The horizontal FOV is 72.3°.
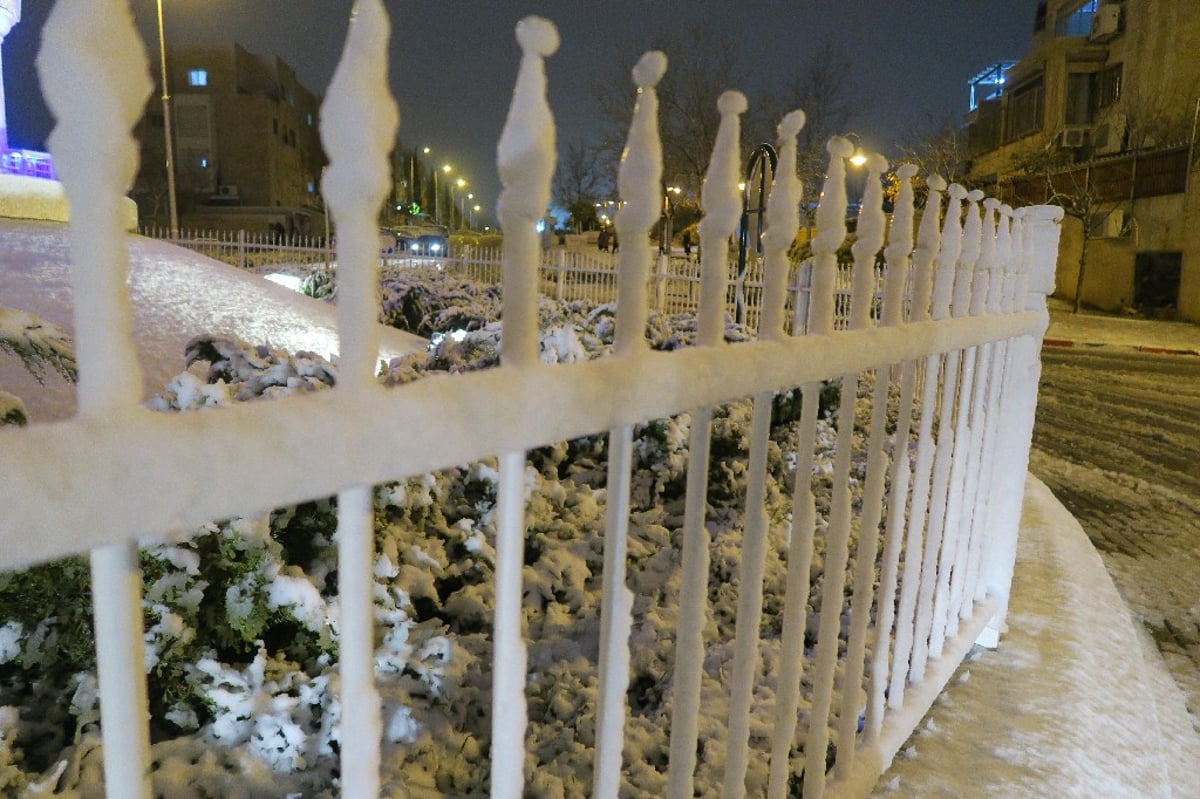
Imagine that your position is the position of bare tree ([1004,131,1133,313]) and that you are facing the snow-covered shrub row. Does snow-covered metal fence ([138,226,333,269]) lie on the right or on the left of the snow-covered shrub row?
right

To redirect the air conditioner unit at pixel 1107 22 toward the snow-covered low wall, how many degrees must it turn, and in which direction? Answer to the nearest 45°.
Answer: approximately 45° to its left

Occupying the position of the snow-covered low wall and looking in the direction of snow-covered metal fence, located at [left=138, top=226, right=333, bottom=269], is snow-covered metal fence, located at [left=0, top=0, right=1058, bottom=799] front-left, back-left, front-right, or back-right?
back-right

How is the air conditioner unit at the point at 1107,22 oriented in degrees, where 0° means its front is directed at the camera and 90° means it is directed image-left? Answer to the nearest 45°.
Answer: approximately 45°

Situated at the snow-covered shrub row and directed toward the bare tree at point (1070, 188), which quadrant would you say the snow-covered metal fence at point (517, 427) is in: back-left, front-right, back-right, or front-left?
back-right
